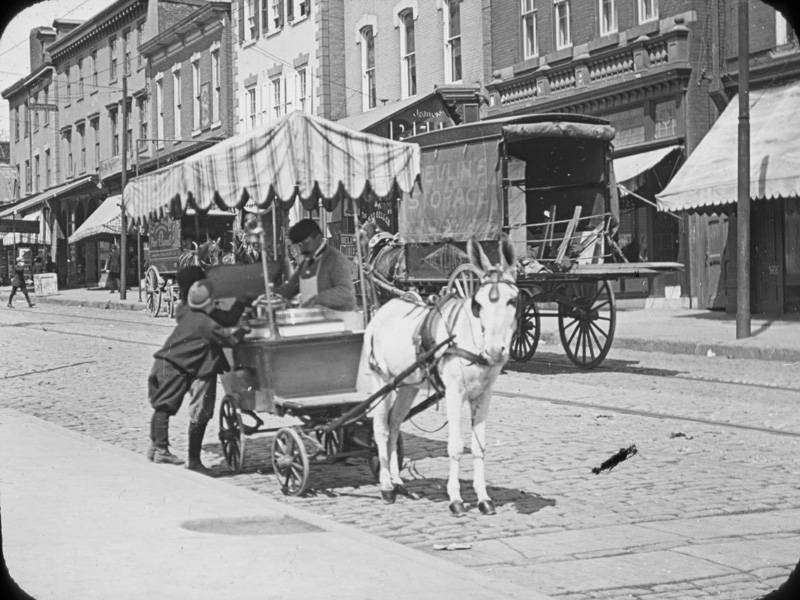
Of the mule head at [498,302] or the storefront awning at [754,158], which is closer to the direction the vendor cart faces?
the mule head

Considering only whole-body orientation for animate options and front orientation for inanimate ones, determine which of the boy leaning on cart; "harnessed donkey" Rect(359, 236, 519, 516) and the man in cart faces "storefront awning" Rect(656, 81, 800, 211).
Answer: the boy leaning on cart

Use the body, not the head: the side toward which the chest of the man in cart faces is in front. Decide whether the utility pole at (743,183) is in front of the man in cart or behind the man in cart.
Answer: behind

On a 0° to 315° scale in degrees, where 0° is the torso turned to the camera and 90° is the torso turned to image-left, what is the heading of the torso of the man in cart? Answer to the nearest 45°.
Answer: approximately 45°

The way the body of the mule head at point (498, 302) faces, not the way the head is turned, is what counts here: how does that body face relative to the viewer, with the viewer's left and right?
facing the viewer

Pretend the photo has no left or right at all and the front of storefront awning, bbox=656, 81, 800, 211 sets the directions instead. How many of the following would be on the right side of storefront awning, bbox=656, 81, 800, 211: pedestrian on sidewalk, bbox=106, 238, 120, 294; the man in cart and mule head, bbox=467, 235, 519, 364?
1

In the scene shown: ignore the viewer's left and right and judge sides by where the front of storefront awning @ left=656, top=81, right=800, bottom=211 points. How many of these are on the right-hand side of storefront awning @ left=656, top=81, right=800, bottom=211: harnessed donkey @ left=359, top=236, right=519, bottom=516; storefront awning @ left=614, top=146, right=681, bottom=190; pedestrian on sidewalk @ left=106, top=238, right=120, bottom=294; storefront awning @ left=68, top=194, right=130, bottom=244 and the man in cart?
3

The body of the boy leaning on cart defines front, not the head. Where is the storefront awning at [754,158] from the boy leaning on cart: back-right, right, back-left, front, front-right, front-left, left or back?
front

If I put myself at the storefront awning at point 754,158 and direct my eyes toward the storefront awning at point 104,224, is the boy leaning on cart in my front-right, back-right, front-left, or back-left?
back-left

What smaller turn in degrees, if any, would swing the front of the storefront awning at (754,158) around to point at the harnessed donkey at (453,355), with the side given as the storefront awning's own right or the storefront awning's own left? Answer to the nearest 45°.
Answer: approximately 45° to the storefront awning's own left

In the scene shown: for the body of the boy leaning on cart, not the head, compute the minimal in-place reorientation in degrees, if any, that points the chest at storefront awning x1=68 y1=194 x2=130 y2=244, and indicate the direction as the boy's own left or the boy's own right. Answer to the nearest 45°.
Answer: approximately 45° to the boy's own left

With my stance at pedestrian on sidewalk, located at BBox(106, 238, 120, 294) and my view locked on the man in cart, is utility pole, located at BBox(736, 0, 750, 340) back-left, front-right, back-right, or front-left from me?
front-left

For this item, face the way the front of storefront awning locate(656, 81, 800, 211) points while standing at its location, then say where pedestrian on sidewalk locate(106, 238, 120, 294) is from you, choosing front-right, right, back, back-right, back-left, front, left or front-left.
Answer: right

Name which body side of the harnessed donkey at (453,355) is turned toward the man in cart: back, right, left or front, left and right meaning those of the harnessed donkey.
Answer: back

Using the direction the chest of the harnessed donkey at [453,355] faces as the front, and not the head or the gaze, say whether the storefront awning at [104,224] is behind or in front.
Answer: behind

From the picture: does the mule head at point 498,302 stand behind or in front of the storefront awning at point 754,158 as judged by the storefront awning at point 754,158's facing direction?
in front

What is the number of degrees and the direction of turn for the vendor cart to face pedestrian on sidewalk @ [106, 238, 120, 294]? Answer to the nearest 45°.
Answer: approximately 135° to its left

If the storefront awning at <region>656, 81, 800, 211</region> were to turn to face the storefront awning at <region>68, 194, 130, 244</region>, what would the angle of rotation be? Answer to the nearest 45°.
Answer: approximately 90° to its right

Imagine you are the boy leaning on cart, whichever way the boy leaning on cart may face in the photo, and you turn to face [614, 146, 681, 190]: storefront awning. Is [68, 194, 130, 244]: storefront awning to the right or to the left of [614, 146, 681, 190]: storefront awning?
left

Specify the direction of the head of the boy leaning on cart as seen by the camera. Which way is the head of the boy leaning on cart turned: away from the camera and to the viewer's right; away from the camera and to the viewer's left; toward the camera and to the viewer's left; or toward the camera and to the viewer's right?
away from the camera and to the viewer's right
